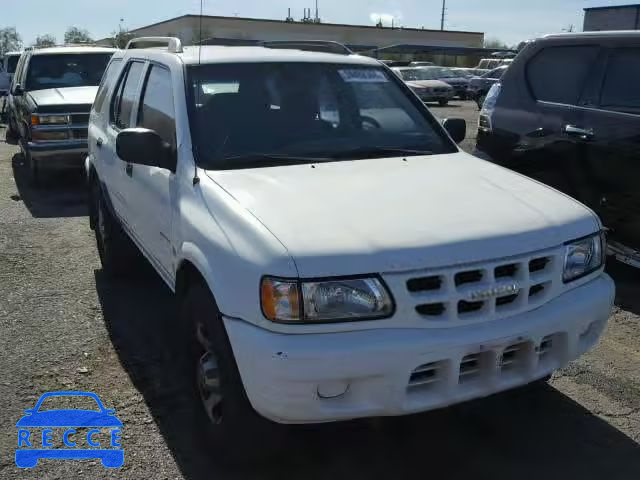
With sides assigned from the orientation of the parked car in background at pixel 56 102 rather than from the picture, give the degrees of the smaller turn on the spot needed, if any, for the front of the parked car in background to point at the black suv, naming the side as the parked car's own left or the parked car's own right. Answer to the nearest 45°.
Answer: approximately 45° to the parked car's own left

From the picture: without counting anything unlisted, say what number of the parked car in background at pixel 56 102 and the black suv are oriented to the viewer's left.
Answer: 0

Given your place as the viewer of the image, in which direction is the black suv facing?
facing the viewer and to the right of the viewer

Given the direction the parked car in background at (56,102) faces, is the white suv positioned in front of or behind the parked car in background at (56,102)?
in front

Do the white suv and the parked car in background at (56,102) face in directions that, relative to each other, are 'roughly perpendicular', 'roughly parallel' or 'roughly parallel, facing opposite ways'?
roughly parallel

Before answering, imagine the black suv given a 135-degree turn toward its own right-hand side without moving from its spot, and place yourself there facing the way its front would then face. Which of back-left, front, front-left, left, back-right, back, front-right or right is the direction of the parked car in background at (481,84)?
right

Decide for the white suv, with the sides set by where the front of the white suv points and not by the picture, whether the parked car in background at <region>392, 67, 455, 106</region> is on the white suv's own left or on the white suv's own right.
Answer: on the white suv's own left

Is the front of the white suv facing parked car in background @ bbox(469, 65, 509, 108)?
no

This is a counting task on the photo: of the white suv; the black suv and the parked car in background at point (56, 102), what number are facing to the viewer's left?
0

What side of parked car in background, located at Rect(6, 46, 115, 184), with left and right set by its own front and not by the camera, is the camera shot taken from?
front

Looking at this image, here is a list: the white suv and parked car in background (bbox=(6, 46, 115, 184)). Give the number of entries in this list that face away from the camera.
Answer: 0

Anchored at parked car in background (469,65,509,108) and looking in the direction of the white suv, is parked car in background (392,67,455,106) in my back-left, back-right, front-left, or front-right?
front-right

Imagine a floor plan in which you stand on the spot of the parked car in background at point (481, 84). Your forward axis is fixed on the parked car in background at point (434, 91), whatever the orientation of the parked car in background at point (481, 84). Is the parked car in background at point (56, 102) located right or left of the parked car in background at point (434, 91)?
left
